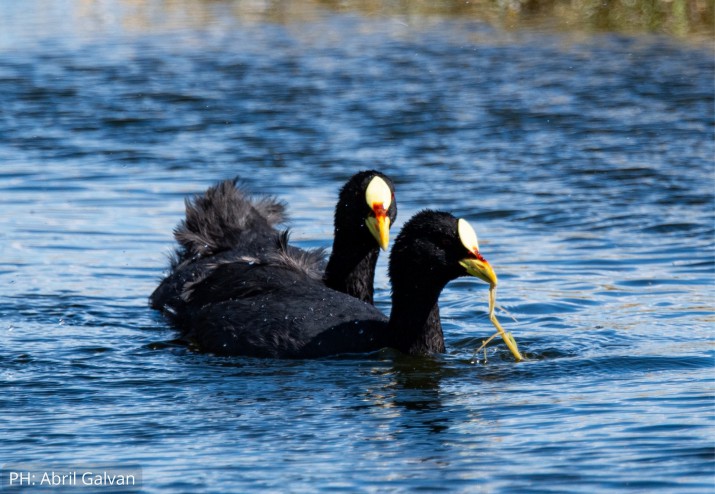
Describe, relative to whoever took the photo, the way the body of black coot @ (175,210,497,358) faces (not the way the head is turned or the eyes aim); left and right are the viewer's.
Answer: facing to the right of the viewer
